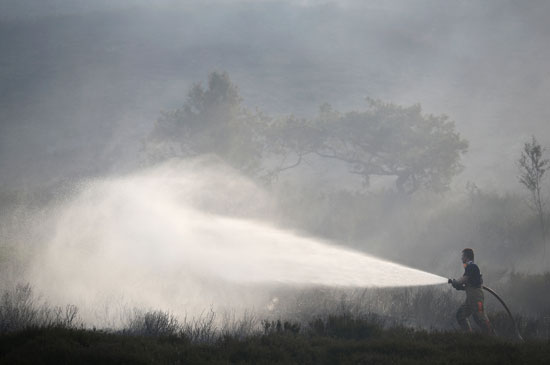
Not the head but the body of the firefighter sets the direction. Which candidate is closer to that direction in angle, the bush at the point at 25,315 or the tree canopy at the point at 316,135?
the bush

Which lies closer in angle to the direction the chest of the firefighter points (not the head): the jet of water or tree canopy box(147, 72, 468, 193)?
the jet of water

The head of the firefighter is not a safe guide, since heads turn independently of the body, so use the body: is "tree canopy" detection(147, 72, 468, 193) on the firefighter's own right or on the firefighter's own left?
on the firefighter's own right

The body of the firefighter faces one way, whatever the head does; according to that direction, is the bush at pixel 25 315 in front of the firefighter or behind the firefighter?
in front

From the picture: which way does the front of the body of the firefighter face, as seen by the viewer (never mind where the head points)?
to the viewer's left

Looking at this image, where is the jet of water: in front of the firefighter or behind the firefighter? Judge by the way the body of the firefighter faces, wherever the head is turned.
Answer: in front
